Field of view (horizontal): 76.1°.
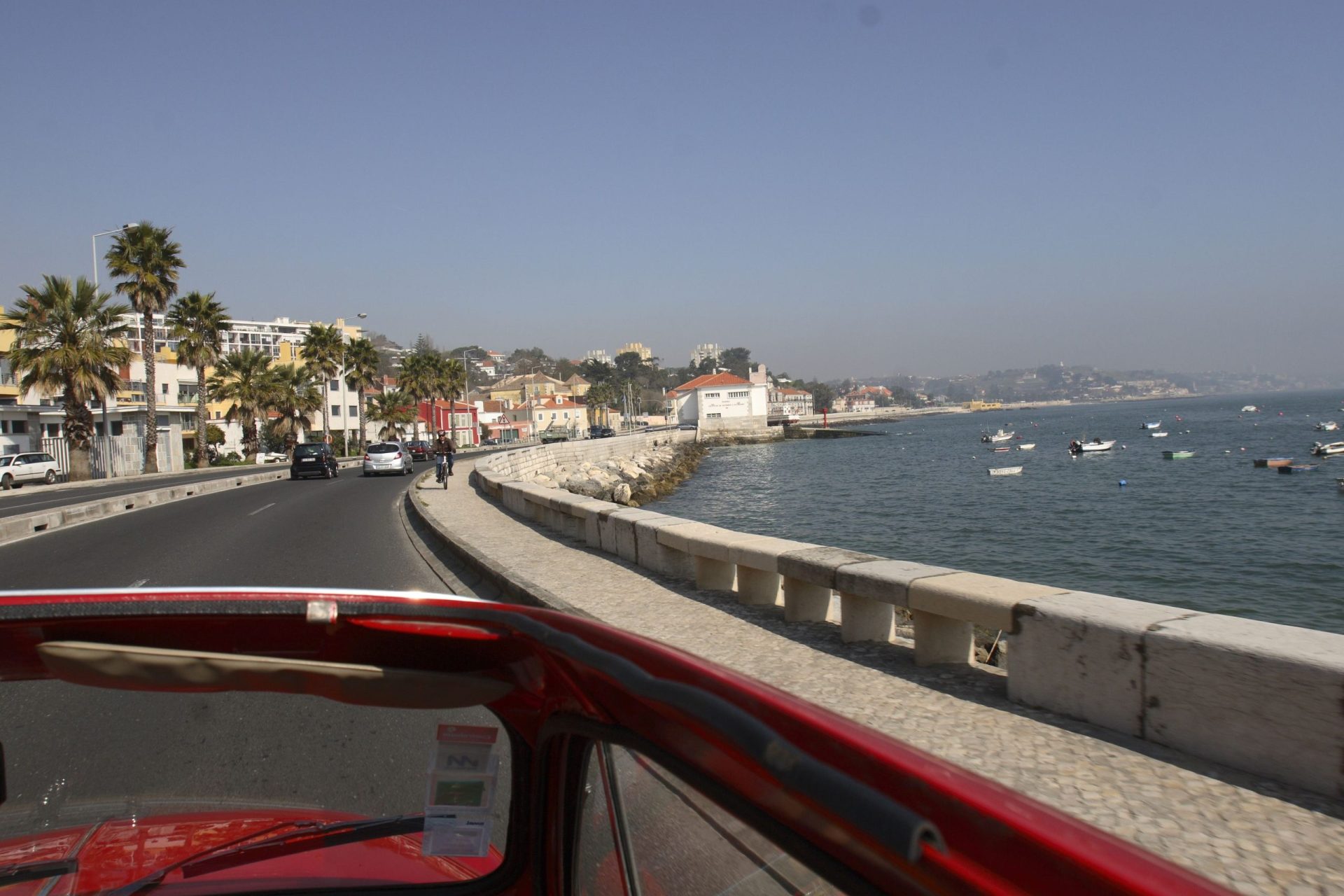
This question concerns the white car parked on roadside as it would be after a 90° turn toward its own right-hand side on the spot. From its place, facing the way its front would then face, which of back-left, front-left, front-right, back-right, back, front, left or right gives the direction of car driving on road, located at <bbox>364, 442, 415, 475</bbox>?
back

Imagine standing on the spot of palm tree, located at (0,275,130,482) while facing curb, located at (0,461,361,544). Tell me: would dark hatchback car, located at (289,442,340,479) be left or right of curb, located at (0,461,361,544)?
left

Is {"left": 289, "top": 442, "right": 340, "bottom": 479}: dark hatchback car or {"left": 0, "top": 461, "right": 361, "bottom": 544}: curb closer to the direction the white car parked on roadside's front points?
the curb

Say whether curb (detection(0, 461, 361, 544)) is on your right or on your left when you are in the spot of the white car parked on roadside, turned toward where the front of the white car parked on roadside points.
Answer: on your left

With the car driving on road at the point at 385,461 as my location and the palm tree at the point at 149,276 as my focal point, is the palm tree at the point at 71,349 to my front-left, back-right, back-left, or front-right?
front-left

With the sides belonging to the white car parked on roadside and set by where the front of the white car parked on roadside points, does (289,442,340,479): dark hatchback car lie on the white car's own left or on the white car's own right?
on the white car's own left
